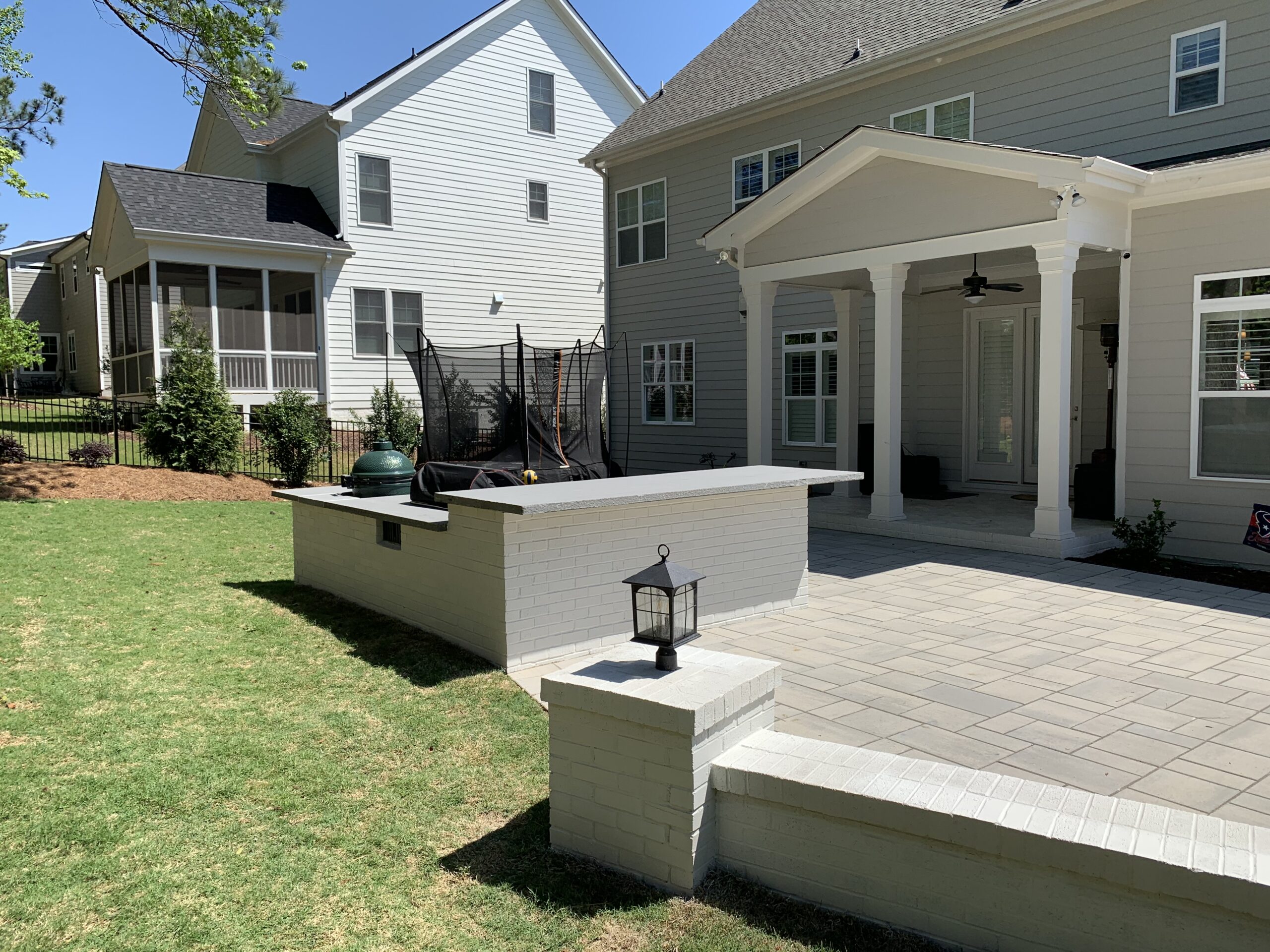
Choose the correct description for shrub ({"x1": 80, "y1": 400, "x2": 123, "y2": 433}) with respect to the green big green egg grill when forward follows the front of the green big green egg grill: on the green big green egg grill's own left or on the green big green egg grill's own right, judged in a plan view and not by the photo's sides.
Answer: on the green big green egg grill's own left

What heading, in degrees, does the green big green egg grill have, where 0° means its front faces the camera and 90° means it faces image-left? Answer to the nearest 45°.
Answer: approximately 225°

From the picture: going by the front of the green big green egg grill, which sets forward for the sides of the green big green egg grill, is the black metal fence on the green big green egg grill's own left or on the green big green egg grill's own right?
on the green big green egg grill's own left

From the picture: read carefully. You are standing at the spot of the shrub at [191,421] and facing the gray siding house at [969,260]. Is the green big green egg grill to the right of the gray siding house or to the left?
right
